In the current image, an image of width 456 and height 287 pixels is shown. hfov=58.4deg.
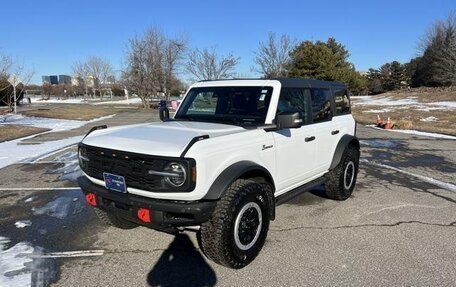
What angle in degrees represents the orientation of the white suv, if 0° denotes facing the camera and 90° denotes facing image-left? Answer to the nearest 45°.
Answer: approximately 45°
